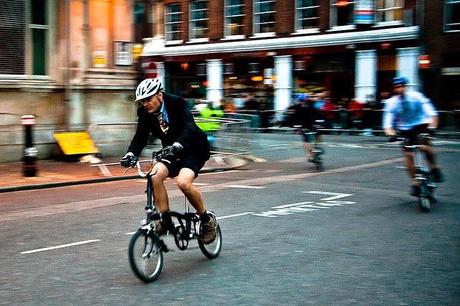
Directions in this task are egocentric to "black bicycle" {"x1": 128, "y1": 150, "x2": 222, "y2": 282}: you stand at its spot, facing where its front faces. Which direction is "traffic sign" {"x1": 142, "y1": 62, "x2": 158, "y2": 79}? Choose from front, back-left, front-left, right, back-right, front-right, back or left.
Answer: back-right

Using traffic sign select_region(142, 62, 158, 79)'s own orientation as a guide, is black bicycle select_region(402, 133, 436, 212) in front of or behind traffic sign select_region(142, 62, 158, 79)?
in front

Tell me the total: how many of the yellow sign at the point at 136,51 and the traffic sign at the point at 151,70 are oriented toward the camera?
2

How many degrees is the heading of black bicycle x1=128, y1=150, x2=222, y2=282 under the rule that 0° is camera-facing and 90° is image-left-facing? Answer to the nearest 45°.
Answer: approximately 45°

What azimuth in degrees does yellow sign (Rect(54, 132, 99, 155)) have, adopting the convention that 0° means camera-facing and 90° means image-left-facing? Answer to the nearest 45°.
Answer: approximately 0°

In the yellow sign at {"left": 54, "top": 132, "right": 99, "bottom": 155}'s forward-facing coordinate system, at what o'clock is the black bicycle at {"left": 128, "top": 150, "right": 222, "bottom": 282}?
The black bicycle is roughly at 12 o'clock from the yellow sign.

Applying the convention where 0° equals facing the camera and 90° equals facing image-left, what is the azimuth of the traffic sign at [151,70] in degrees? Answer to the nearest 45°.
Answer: approximately 0°

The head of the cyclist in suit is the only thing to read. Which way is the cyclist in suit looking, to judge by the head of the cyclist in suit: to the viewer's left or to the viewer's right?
to the viewer's left

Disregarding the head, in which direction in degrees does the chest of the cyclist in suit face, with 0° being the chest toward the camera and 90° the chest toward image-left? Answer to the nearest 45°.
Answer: approximately 45°
